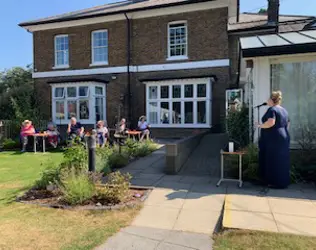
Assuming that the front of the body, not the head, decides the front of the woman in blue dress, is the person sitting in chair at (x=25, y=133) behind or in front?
in front

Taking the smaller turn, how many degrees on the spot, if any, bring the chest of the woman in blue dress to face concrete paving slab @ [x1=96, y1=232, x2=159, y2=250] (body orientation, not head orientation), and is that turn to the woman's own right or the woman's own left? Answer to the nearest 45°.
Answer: approximately 90° to the woman's own left

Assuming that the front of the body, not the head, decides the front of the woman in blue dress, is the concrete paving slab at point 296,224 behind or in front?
behind

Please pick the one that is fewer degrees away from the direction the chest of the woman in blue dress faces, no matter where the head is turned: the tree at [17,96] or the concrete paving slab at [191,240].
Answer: the tree

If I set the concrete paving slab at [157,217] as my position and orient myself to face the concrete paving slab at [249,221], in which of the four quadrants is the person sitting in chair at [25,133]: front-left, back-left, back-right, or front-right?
back-left

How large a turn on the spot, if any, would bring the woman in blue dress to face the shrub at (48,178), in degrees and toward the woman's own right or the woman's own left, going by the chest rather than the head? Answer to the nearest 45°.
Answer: approximately 45° to the woman's own left

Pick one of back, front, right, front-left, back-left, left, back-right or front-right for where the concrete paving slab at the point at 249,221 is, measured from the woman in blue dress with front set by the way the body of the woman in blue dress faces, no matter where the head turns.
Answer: back-left

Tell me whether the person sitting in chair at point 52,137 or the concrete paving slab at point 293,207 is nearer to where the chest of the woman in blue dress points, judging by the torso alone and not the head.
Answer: the person sitting in chair

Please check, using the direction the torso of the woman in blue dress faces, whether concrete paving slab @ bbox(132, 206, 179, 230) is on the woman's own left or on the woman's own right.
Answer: on the woman's own left

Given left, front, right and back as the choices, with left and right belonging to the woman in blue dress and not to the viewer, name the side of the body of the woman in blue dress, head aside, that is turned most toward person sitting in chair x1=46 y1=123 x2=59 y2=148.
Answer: front

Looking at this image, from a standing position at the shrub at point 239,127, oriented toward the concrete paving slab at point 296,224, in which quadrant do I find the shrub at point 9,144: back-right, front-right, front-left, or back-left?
back-right

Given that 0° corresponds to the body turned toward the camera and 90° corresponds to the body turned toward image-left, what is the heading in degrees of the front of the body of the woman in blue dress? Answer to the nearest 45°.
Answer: approximately 135°

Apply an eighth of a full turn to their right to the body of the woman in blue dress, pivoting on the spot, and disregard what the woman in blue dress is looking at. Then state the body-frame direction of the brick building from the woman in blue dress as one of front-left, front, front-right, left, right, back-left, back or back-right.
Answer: front-left
